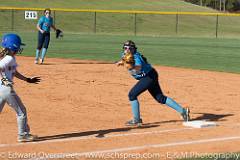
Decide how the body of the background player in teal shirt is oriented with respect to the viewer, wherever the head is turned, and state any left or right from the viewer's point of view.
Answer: facing the viewer

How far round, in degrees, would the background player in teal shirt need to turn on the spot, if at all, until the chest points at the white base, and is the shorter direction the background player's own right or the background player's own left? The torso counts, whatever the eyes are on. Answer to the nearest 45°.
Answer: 0° — they already face it
